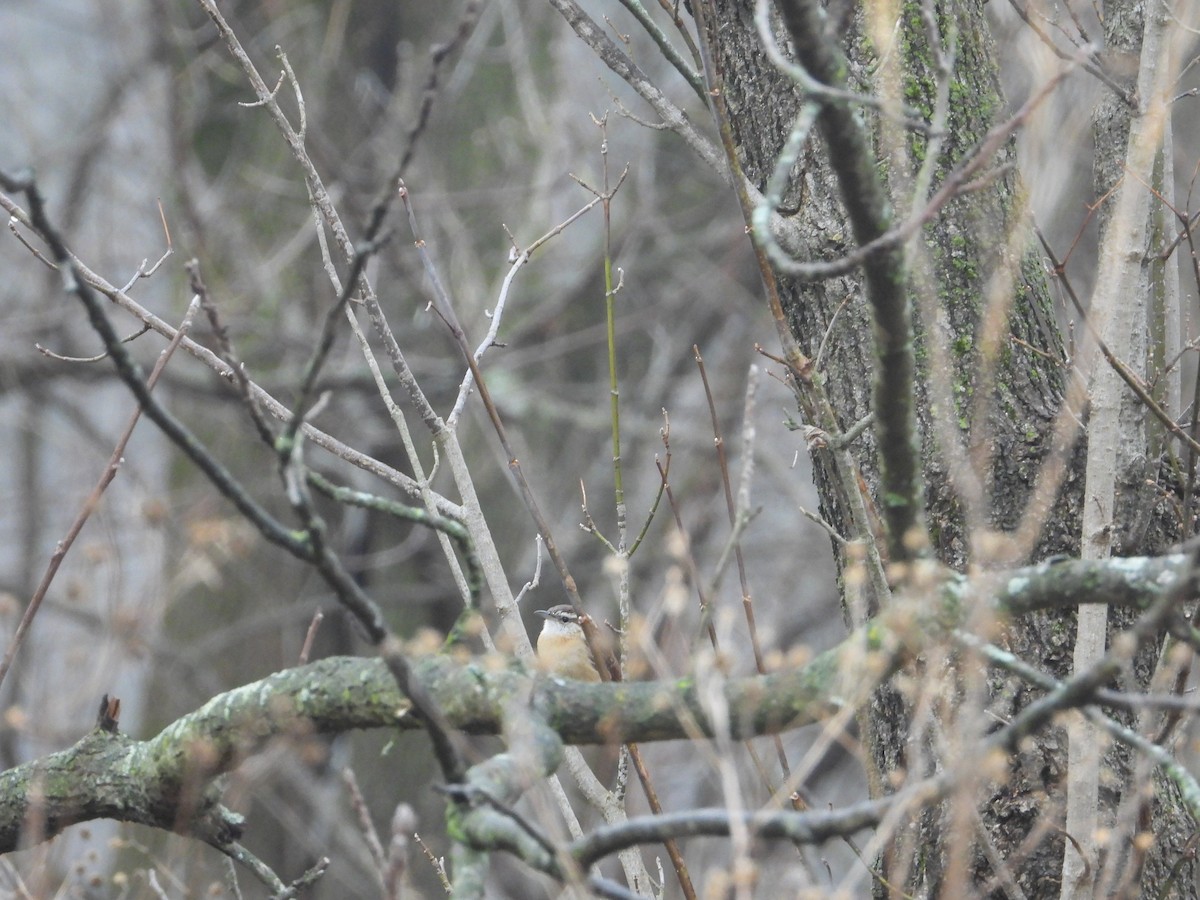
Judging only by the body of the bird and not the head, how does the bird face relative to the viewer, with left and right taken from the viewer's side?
facing the viewer and to the left of the viewer
